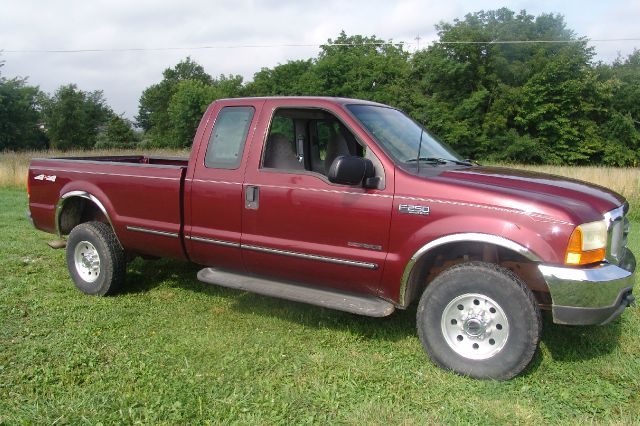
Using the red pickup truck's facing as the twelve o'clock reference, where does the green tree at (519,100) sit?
The green tree is roughly at 8 o'clock from the red pickup truck.

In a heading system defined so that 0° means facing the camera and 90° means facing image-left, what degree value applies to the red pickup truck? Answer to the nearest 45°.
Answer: approximately 315°
